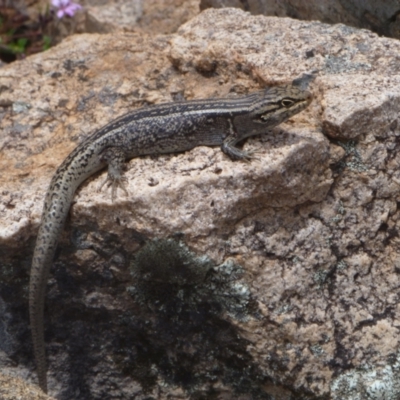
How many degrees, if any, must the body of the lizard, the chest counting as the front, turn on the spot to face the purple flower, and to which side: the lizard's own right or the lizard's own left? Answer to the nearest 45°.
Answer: approximately 90° to the lizard's own left

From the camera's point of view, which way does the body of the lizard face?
to the viewer's right

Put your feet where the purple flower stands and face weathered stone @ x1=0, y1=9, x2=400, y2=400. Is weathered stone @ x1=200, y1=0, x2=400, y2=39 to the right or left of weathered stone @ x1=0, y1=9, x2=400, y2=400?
left
